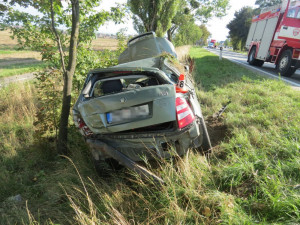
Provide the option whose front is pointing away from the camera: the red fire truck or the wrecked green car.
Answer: the wrecked green car

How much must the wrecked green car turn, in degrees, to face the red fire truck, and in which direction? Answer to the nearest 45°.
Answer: approximately 45° to its right

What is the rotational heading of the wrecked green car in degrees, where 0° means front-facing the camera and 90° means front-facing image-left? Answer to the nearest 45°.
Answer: approximately 180°

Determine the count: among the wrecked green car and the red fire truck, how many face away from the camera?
1

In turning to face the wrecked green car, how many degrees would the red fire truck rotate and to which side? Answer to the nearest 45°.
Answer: approximately 45° to its right

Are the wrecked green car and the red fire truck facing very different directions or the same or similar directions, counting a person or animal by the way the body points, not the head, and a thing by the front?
very different directions
